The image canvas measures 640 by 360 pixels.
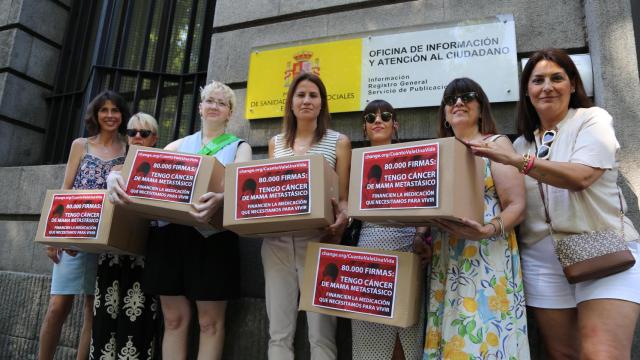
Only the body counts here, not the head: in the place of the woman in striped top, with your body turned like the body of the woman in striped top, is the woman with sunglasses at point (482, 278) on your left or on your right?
on your left

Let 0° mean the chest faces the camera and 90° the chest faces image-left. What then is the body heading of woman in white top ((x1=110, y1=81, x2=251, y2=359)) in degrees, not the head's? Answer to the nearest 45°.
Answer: approximately 0°

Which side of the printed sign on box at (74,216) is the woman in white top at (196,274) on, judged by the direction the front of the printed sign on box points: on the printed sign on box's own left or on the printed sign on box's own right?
on the printed sign on box's own left

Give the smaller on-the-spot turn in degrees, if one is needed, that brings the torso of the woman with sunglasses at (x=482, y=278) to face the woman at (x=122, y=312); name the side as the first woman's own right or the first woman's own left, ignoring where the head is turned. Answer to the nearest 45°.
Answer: approximately 45° to the first woman's own right

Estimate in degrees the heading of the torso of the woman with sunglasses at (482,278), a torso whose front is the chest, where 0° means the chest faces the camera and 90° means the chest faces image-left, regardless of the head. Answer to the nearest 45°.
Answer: approximately 45°
